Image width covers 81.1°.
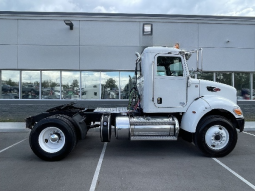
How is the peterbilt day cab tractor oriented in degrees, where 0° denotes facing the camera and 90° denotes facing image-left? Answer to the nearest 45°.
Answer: approximately 270°

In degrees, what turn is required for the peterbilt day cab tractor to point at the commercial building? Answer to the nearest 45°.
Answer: approximately 135° to its left
